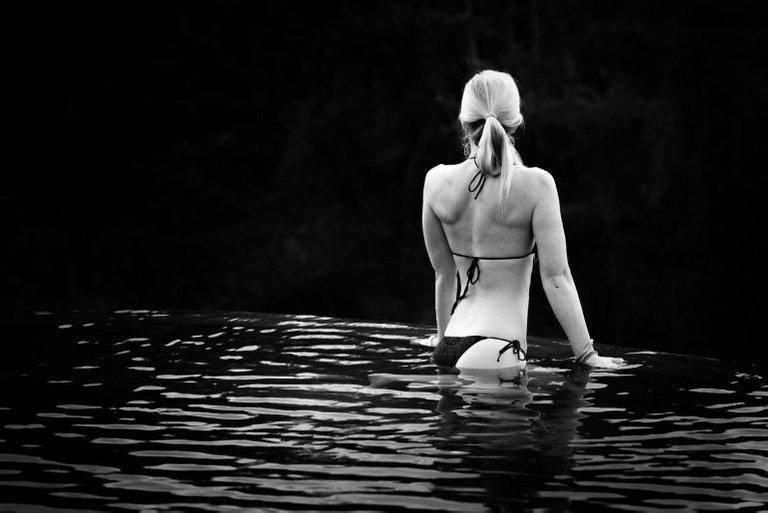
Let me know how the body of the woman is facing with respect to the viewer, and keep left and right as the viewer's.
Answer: facing away from the viewer and to the right of the viewer

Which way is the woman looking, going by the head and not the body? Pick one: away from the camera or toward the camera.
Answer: away from the camera
